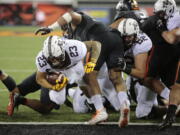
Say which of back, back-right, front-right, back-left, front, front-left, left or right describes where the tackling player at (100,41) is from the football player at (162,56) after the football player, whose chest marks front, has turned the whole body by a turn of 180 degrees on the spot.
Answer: back

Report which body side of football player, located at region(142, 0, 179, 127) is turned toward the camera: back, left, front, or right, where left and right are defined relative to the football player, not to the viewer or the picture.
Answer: left

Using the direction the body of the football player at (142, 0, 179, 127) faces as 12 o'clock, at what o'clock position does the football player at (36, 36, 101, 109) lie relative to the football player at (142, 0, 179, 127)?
the football player at (36, 36, 101, 109) is roughly at 11 o'clock from the football player at (142, 0, 179, 127).
